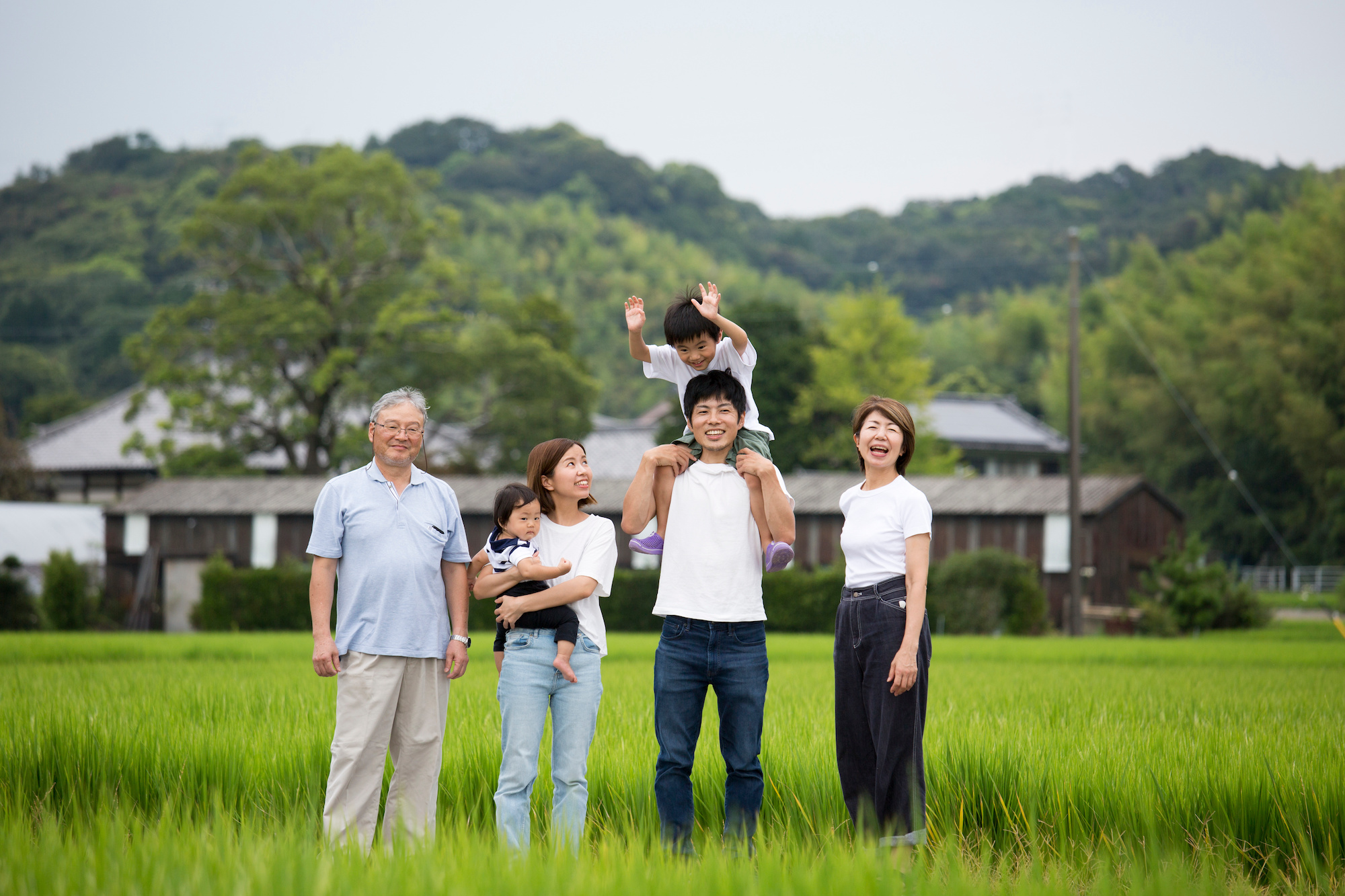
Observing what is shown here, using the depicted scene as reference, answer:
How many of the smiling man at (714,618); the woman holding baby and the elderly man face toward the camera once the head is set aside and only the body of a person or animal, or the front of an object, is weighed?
3

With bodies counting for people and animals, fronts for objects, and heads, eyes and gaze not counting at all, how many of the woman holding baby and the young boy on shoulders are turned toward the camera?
2

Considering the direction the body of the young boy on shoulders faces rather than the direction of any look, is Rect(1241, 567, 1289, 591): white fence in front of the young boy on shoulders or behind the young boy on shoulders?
behind

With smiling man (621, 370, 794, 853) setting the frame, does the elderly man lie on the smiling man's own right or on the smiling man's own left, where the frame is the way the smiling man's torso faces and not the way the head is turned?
on the smiling man's own right

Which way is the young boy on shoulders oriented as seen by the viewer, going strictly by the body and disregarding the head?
toward the camera

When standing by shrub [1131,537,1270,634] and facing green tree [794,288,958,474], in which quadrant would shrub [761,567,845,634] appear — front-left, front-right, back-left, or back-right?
front-left

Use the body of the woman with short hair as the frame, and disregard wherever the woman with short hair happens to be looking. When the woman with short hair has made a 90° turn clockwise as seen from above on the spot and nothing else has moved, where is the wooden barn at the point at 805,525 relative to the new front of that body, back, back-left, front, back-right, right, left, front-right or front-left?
front-right

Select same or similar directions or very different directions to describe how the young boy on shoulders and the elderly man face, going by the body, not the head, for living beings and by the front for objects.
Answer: same or similar directions

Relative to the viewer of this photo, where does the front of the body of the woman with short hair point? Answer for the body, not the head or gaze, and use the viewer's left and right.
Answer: facing the viewer and to the left of the viewer
